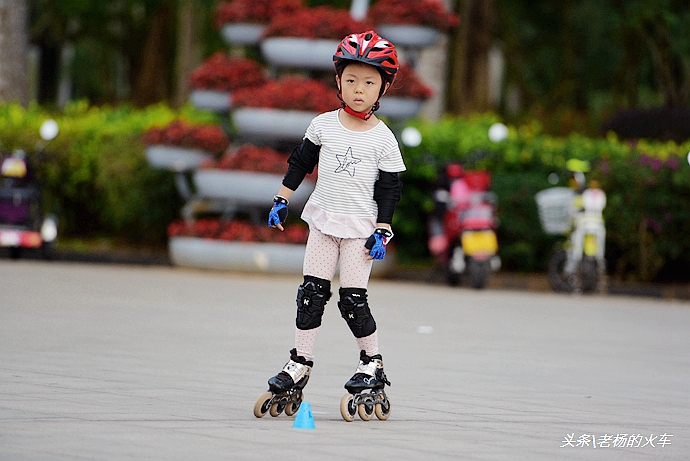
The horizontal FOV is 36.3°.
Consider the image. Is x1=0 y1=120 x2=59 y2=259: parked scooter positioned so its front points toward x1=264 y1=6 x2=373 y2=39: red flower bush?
no

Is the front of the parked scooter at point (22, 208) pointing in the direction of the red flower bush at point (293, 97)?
no

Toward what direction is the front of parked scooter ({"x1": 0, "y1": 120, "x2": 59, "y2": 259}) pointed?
away from the camera

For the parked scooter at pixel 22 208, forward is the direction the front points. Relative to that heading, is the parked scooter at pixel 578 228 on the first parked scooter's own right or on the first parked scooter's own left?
on the first parked scooter's own right

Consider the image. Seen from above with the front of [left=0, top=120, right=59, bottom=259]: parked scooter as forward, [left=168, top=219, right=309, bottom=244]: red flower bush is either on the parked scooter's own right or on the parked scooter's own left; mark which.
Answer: on the parked scooter's own right

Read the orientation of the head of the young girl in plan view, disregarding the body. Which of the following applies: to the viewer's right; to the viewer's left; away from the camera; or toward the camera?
toward the camera
